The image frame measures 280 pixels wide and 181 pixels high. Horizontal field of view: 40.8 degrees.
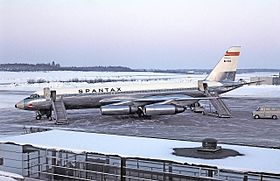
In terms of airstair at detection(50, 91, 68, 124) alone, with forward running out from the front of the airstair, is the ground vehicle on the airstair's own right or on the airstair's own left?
on the airstair's own left

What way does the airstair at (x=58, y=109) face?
toward the camera

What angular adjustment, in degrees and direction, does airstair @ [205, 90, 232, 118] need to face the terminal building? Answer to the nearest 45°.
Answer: approximately 45° to its right

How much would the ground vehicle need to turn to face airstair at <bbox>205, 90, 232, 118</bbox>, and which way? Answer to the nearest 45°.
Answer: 0° — it already faces it

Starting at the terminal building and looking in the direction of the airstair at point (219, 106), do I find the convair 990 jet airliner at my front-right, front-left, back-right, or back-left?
front-left

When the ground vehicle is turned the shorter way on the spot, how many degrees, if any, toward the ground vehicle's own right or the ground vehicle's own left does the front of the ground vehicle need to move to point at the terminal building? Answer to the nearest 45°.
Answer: approximately 90° to the ground vehicle's own left

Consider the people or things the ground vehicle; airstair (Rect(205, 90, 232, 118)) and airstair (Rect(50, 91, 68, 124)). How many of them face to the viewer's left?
1

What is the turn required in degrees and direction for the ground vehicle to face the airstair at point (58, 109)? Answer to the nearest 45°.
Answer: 0° — it already faces it

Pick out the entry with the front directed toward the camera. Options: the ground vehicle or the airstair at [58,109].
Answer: the airstair

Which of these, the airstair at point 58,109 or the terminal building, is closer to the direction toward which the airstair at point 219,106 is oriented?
the terminal building

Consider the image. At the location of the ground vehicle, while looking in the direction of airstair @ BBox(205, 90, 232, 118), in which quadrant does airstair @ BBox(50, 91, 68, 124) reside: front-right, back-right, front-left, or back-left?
front-left

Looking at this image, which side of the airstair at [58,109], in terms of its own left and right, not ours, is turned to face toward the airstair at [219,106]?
left

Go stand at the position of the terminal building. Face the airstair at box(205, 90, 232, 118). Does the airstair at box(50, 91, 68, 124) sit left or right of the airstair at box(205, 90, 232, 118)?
left

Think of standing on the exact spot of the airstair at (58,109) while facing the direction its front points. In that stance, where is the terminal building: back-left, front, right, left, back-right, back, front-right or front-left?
front

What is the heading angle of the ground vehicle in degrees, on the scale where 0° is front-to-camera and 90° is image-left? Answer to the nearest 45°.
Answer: approximately 90°
